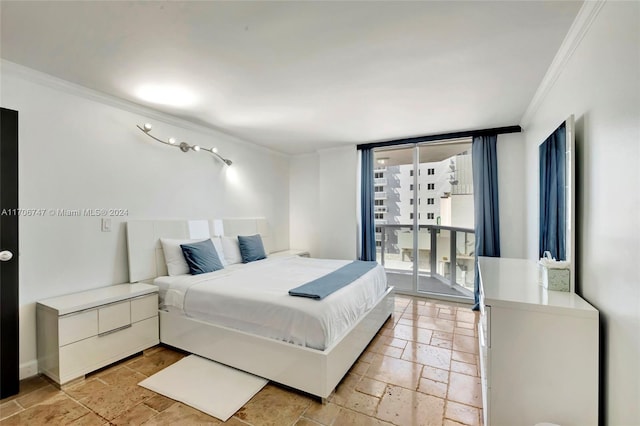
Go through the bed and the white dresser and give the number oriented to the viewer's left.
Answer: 1

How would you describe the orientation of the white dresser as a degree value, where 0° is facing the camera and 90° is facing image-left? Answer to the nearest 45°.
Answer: approximately 90°

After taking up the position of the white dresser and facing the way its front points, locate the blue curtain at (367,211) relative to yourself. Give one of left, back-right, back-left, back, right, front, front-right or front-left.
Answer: front-right

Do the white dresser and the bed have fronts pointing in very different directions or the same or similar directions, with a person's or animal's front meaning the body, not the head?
very different directions

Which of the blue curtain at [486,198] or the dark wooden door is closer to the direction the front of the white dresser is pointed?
the dark wooden door

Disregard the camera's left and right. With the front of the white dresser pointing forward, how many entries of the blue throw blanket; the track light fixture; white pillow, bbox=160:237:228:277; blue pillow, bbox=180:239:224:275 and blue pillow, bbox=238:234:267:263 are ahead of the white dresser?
5

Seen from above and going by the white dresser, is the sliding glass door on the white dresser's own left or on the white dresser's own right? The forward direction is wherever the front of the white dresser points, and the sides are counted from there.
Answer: on the white dresser's own right

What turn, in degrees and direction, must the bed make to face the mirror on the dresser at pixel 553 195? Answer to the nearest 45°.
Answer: approximately 45° to its left
